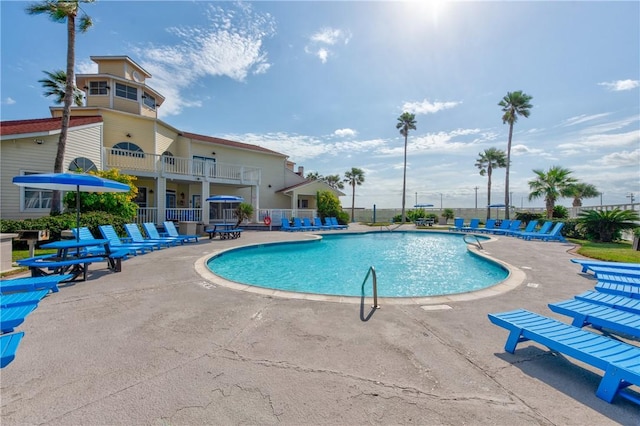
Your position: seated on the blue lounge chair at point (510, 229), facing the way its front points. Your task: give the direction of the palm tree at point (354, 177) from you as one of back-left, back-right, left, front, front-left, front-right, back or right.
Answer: right

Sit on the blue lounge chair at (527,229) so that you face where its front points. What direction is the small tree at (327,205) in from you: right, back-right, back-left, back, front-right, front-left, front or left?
front-right

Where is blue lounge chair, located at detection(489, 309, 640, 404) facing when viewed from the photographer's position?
facing away from the viewer and to the left of the viewer

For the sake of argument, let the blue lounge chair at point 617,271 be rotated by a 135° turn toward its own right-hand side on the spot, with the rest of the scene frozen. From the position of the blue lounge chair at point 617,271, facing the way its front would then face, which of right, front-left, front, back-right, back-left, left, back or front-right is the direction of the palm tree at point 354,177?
left

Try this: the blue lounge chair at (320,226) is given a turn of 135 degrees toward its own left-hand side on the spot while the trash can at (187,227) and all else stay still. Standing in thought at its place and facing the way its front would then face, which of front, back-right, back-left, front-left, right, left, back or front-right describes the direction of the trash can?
back-left

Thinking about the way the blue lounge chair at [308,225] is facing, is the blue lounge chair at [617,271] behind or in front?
in front

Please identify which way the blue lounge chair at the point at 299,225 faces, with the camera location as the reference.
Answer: facing the viewer and to the right of the viewer

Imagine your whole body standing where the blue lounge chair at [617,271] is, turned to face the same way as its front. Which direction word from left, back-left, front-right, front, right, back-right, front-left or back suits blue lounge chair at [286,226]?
front

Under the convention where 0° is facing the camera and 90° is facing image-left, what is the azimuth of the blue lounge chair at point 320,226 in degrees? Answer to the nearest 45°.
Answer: approximately 315°

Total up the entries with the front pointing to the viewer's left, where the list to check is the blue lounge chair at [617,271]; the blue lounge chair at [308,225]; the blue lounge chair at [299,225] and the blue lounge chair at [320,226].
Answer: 1

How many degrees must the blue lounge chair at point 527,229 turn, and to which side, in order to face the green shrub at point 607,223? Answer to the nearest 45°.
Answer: approximately 135° to its left

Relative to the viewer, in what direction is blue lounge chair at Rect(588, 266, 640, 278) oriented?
to the viewer's left

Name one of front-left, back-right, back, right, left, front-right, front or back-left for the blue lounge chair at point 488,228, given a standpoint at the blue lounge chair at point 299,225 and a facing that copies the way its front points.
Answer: front-left

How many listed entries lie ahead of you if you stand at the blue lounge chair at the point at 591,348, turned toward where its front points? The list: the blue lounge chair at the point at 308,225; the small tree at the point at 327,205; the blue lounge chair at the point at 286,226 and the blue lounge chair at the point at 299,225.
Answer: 4

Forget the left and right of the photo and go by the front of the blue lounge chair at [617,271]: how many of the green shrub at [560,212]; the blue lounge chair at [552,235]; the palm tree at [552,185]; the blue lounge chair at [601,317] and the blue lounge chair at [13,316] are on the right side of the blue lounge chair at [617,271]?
3

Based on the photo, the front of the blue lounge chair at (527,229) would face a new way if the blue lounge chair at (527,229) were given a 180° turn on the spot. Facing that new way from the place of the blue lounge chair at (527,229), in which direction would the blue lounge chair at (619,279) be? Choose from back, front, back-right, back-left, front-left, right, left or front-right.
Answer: back-right

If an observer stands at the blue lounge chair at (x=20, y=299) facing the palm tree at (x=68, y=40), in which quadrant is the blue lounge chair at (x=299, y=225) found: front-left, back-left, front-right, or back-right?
front-right

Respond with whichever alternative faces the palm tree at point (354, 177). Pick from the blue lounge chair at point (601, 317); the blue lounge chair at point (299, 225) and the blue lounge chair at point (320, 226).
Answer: the blue lounge chair at point (601, 317)

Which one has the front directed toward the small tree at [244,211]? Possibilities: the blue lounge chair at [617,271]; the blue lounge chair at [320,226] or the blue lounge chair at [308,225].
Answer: the blue lounge chair at [617,271]
